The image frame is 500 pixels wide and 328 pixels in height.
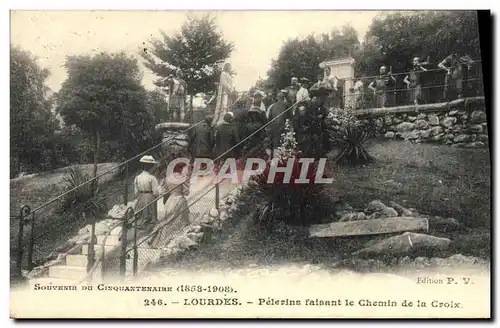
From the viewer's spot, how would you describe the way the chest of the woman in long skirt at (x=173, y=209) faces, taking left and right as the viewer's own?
facing away from the viewer and to the right of the viewer

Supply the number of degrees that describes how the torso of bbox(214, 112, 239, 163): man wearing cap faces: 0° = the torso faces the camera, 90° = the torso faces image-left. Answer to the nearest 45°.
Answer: approximately 225°

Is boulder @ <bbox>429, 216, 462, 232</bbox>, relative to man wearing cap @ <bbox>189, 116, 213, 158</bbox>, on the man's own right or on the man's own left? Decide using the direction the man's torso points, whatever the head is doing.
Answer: on the man's own right

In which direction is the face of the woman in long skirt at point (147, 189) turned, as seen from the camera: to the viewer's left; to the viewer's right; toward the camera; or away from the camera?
away from the camera

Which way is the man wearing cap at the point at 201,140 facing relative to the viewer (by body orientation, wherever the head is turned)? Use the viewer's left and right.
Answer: facing away from the viewer and to the right of the viewer
